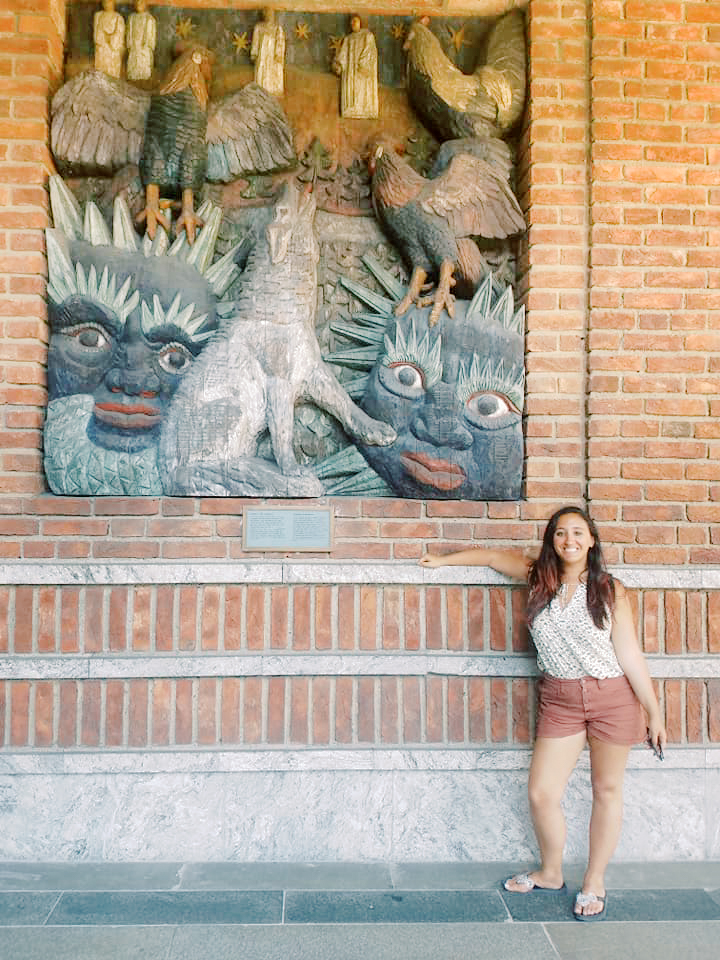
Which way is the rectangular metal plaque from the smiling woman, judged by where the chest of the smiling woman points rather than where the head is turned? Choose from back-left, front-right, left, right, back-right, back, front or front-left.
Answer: right

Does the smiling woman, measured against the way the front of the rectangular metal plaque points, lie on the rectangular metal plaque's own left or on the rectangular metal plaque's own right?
on the rectangular metal plaque's own left

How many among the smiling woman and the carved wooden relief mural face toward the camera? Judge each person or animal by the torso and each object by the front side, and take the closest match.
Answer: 2

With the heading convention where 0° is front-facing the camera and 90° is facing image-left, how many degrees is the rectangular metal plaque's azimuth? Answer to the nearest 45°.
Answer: approximately 0°
